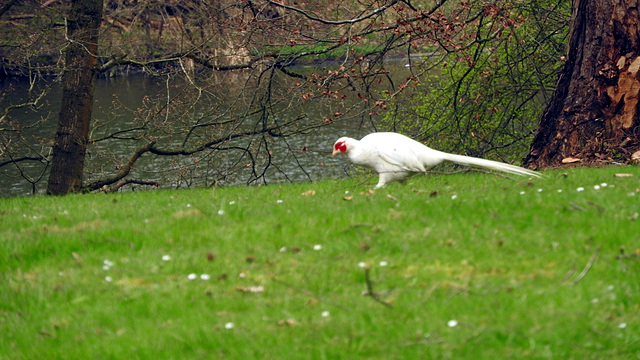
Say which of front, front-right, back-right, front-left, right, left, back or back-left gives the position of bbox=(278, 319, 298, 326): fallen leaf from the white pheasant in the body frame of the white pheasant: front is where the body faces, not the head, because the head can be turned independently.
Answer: left

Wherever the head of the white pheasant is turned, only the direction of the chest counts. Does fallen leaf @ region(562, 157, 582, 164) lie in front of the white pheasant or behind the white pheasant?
behind

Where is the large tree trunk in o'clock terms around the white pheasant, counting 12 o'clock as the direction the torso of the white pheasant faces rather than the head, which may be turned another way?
The large tree trunk is roughly at 5 o'clock from the white pheasant.

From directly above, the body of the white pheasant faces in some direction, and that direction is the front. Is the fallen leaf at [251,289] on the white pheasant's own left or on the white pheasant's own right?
on the white pheasant's own left

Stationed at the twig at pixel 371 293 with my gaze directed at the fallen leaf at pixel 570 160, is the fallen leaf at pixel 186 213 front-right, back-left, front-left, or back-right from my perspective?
front-left

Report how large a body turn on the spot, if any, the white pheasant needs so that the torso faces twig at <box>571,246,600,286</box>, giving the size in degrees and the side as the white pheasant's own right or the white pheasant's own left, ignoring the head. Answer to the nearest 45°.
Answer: approximately 90° to the white pheasant's own left

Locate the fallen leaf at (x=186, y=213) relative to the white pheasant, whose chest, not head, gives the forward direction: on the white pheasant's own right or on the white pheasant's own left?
on the white pheasant's own left

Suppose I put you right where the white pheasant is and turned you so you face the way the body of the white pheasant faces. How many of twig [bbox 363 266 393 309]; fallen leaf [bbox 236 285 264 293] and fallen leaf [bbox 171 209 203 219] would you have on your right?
0

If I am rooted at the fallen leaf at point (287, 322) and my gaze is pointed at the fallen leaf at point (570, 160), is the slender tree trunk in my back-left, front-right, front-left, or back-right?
front-left

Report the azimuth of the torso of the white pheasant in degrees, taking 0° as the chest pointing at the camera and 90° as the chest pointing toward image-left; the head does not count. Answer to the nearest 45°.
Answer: approximately 90°

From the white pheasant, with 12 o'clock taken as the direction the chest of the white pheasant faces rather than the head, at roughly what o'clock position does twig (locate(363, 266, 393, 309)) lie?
The twig is roughly at 9 o'clock from the white pheasant.
